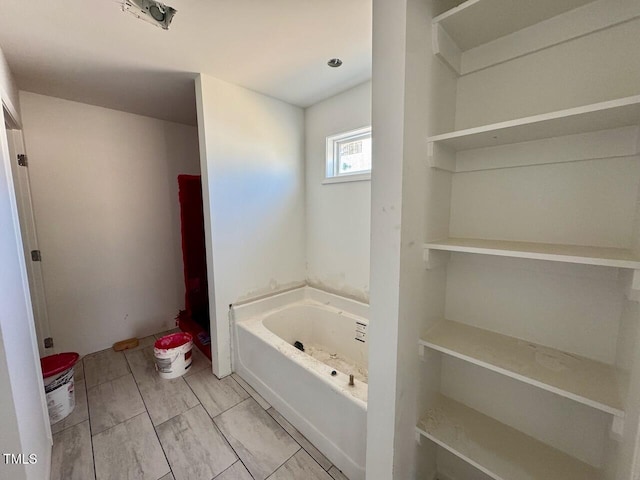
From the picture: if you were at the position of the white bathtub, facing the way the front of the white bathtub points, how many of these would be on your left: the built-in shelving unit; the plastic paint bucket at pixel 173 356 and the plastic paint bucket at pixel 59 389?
1

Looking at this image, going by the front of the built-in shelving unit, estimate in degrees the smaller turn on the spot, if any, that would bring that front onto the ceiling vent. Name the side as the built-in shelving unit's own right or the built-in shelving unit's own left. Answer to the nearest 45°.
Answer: approximately 90° to the built-in shelving unit's own right

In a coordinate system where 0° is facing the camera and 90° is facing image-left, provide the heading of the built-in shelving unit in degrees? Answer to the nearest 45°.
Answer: approximately 45°

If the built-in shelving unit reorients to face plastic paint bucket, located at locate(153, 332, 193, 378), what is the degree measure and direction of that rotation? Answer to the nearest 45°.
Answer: approximately 45° to its right

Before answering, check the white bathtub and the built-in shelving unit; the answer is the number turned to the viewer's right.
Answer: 0

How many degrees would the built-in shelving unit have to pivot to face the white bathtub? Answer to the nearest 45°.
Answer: approximately 45° to its right

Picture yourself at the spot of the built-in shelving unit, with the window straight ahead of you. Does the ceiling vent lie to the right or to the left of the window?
left

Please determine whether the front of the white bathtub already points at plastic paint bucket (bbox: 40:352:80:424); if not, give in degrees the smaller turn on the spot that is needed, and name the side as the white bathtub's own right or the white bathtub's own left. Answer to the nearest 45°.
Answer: approximately 45° to the white bathtub's own right

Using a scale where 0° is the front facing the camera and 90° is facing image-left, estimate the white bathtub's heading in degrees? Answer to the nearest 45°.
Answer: approximately 45°

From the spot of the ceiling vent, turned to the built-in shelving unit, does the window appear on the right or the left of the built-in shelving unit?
left

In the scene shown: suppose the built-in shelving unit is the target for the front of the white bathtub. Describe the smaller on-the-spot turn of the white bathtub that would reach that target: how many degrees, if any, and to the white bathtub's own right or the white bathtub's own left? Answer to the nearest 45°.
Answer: approximately 90° to the white bathtub's own left

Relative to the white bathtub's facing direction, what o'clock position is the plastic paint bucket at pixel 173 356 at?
The plastic paint bucket is roughly at 2 o'clock from the white bathtub.
